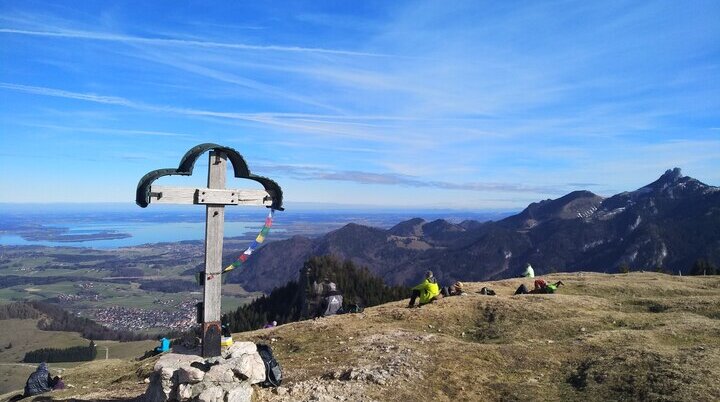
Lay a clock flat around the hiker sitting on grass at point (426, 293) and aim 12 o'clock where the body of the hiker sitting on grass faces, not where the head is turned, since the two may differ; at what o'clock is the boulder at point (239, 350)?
The boulder is roughly at 10 o'clock from the hiker sitting on grass.

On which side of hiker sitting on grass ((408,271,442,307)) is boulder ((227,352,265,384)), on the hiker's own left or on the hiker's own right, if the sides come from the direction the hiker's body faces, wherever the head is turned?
on the hiker's own left

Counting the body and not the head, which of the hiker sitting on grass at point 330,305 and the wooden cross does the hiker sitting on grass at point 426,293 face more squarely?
the hiker sitting on grass

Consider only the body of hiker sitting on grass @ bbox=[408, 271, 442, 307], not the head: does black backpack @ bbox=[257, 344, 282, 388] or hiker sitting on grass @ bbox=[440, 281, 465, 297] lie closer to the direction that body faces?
the black backpack

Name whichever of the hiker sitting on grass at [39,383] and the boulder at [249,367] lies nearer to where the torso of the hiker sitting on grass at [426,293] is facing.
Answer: the hiker sitting on grass

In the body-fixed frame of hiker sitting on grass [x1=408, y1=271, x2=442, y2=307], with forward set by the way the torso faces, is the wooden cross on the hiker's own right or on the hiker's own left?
on the hiker's own left

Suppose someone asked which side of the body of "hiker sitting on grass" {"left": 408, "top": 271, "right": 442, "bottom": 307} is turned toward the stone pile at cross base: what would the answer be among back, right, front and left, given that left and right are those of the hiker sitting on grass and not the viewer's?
left

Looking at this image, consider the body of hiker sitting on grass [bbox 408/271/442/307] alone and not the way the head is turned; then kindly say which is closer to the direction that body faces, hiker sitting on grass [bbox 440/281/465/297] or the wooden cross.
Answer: the wooden cross

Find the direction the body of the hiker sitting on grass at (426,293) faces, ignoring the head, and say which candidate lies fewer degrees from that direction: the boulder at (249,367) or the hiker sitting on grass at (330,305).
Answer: the hiker sitting on grass

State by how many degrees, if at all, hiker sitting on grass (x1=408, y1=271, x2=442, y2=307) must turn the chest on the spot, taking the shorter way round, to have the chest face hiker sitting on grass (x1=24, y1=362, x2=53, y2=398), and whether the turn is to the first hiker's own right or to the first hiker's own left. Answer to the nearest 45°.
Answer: approximately 45° to the first hiker's own left

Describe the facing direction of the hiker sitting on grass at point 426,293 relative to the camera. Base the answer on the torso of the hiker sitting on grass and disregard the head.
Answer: to the viewer's left

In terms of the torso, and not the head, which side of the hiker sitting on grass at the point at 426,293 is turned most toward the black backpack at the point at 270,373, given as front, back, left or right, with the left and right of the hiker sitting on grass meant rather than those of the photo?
left

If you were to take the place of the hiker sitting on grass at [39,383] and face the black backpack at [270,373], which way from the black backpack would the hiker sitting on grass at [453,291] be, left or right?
left
